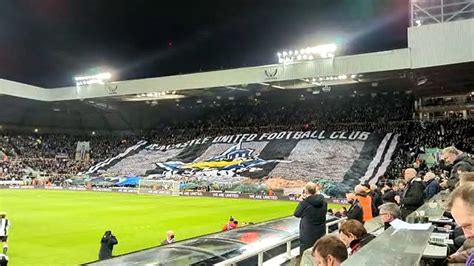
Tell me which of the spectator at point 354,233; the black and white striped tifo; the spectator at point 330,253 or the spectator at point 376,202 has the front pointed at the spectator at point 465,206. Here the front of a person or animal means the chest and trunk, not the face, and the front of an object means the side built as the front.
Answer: the black and white striped tifo

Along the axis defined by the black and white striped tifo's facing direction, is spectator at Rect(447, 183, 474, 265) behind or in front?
in front

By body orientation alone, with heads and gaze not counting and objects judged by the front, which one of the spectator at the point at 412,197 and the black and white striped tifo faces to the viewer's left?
the spectator

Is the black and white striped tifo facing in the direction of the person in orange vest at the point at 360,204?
yes

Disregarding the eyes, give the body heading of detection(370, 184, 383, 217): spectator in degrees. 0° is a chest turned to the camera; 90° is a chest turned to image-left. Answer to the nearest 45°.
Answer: approximately 90°

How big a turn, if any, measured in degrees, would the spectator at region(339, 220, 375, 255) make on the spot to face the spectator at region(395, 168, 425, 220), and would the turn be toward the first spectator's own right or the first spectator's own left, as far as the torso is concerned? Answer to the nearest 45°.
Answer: approximately 90° to the first spectator's own right

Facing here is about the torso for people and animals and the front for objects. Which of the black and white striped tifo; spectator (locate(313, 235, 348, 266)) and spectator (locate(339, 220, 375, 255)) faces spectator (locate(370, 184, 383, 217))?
the black and white striped tifo

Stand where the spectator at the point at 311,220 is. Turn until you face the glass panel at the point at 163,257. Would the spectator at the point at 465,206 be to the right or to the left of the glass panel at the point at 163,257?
left

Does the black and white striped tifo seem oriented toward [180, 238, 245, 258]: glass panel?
yes

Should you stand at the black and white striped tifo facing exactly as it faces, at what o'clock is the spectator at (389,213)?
The spectator is roughly at 12 o'clock from the black and white striped tifo.

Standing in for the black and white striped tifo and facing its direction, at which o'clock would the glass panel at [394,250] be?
The glass panel is roughly at 12 o'clock from the black and white striped tifo.

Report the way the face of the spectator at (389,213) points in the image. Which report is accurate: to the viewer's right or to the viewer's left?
to the viewer's left
